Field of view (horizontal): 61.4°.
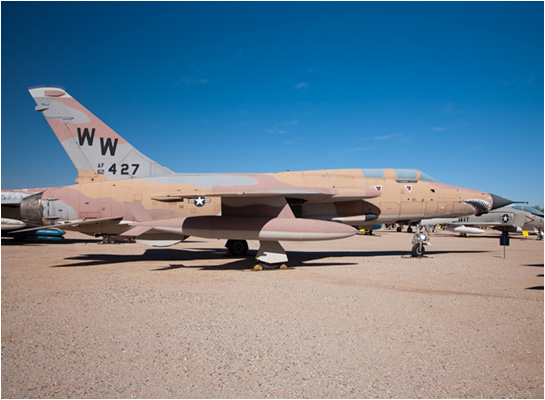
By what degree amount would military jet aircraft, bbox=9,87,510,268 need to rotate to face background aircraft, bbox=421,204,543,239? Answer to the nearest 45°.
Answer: approximately 45° to its left

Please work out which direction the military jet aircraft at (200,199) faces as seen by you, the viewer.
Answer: facing to the right of the viewer
